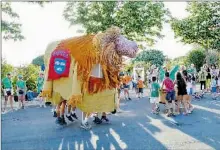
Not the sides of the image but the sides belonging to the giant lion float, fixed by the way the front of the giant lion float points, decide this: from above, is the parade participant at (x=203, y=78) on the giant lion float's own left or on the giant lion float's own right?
on the giant lion float's own left

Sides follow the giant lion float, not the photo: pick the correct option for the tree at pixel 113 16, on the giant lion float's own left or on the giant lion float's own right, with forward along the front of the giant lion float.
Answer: on the giant lion float's own left

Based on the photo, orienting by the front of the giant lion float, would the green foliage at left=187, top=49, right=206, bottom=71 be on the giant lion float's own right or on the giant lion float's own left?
on the giant lion float's own left

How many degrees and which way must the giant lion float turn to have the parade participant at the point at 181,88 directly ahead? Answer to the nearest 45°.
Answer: approximately 45° to its left

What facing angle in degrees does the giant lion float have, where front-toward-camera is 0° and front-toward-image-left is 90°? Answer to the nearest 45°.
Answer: approximately 270°

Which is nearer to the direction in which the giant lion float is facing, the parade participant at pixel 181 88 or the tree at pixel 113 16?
the parade participant

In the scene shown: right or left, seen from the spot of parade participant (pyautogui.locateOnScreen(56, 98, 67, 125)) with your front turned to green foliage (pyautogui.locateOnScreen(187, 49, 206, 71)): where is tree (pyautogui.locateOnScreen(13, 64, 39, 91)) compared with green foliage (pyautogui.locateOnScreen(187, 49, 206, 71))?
left
